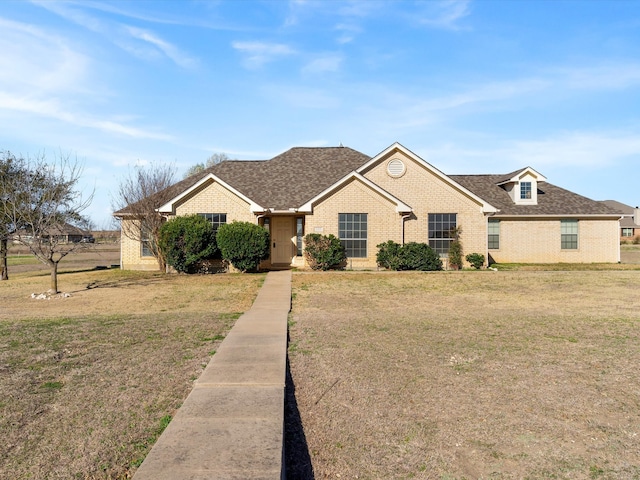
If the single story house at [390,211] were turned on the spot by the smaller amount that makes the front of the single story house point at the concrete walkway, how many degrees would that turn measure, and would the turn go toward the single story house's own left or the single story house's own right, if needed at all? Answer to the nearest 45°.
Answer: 0° — it already faces it

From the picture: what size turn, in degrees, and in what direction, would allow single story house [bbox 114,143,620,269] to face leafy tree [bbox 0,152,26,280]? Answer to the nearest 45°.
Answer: approximately 90° to its right

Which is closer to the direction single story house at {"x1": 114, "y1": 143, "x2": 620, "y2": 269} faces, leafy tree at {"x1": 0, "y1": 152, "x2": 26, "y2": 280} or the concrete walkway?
the concrete walkway

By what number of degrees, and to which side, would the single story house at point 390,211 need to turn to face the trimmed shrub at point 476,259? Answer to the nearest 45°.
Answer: approximately 90° to its left

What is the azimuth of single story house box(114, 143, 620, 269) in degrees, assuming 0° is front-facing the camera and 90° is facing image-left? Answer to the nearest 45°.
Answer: approximately 0°

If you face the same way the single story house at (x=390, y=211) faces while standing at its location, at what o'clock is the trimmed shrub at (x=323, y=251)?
The trimmed shrub is roughly at 2 o'clock from the single story house.

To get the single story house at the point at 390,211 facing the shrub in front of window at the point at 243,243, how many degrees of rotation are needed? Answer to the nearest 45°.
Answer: approximately 45° to its right
